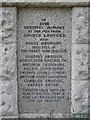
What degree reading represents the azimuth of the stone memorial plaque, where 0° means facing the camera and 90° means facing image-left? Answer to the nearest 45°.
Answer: approximately 0°
